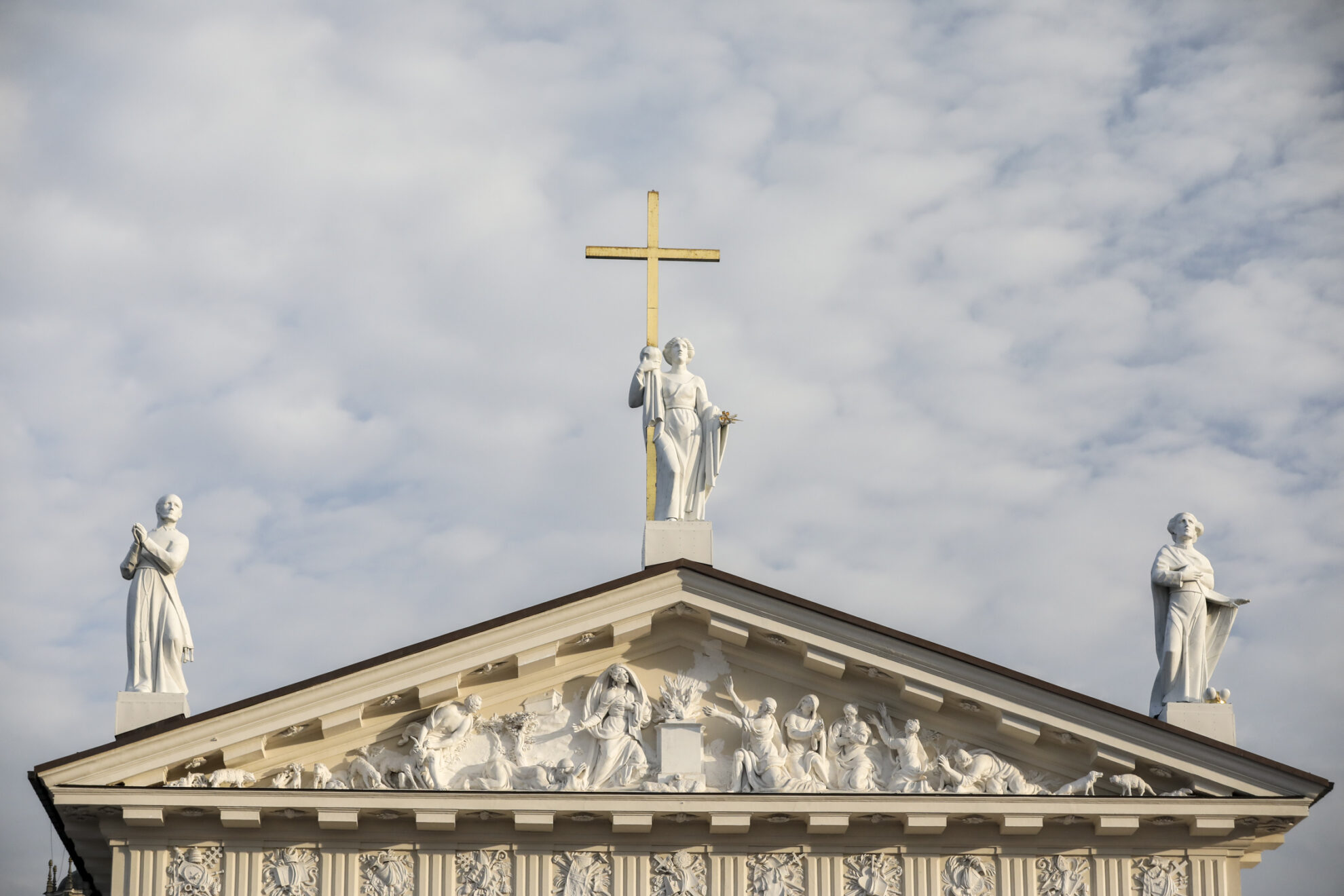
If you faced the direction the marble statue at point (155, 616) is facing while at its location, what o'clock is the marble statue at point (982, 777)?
the marble statue at point (982, 777) is roughly at 8 o'clock from the marble statue at point (155, 616).

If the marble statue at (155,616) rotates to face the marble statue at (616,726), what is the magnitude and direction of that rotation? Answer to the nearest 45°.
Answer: approximately 135° to its left

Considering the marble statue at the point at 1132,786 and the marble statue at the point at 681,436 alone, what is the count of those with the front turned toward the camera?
1

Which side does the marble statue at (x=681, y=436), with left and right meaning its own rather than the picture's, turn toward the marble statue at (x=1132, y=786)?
left

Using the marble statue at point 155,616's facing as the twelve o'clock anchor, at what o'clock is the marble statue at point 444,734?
the marble statue at point 444,734 is roughly at 8 o'clock from the marble statue at point 155,616.

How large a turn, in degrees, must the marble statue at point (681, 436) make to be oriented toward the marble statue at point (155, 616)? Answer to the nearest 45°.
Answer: approximately 90° to its right
